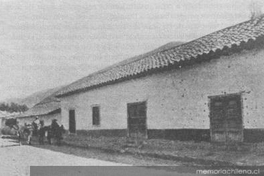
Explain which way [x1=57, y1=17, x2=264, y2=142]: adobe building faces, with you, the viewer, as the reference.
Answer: facing the viewer and to the left of the viewer
